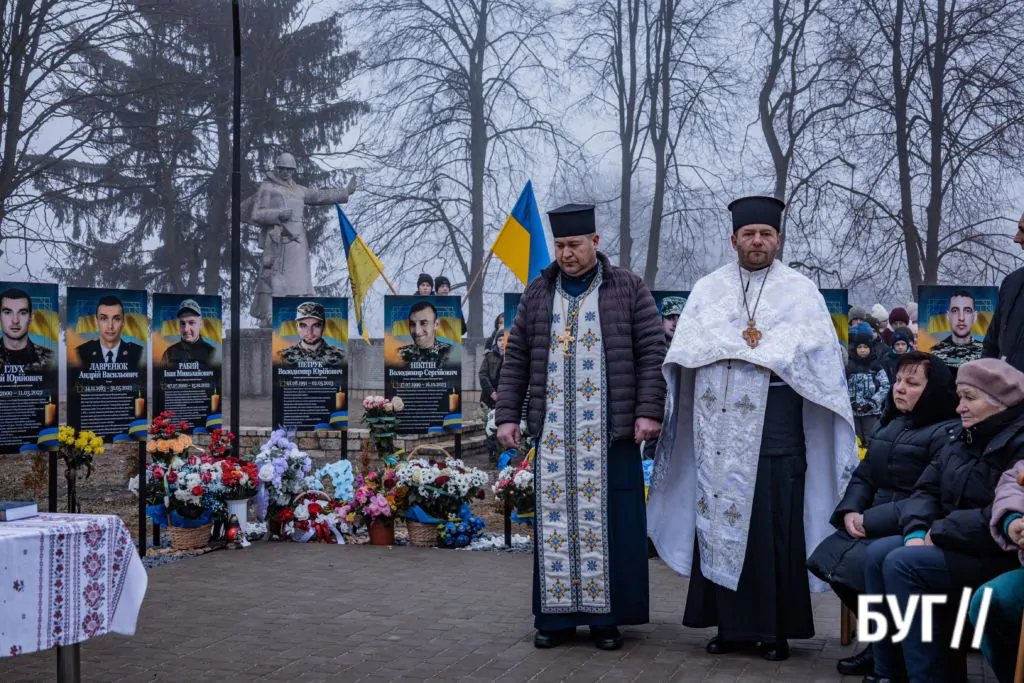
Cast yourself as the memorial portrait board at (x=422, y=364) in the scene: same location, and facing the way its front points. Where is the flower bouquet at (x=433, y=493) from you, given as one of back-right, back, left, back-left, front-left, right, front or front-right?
front

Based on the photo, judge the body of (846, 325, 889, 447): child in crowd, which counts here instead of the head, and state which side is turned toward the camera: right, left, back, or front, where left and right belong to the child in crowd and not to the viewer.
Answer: front

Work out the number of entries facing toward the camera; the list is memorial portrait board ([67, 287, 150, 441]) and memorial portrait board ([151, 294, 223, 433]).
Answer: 2

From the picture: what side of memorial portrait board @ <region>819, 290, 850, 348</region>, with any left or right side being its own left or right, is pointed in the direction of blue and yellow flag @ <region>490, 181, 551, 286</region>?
right

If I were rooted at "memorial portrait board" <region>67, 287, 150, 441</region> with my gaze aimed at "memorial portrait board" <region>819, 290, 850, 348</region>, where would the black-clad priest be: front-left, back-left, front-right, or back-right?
front-right

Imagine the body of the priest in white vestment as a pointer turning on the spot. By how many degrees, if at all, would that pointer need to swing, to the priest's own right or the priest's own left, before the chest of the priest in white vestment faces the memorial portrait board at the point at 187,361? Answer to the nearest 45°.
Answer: approximately 135° to the priest's own right

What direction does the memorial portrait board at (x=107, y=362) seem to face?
toward the camera

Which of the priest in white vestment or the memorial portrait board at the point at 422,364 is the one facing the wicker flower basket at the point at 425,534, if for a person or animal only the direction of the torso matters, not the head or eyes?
the memorial portrait board

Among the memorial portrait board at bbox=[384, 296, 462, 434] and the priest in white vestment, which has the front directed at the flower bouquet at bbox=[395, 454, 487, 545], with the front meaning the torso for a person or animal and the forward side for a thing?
the memorial portrait board

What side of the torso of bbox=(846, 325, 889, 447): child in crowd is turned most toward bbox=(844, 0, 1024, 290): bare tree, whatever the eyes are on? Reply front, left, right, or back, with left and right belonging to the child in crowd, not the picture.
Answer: back

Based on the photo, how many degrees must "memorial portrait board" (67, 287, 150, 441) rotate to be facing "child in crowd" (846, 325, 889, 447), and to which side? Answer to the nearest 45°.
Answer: approximately 90° to its left

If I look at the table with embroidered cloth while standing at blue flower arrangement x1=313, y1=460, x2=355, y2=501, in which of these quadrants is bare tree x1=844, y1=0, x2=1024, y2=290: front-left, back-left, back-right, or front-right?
back-left

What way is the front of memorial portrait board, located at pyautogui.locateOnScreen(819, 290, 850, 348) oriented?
toward the camera
